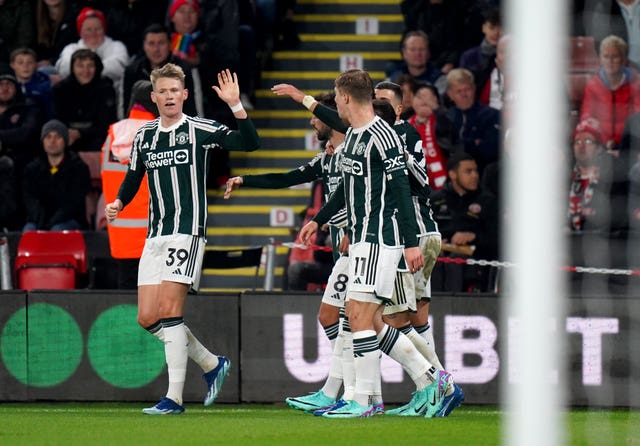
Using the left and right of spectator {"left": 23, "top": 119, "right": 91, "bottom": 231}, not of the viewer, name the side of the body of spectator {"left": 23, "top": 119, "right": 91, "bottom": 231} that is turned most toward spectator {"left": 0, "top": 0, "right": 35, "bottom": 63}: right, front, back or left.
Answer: back
